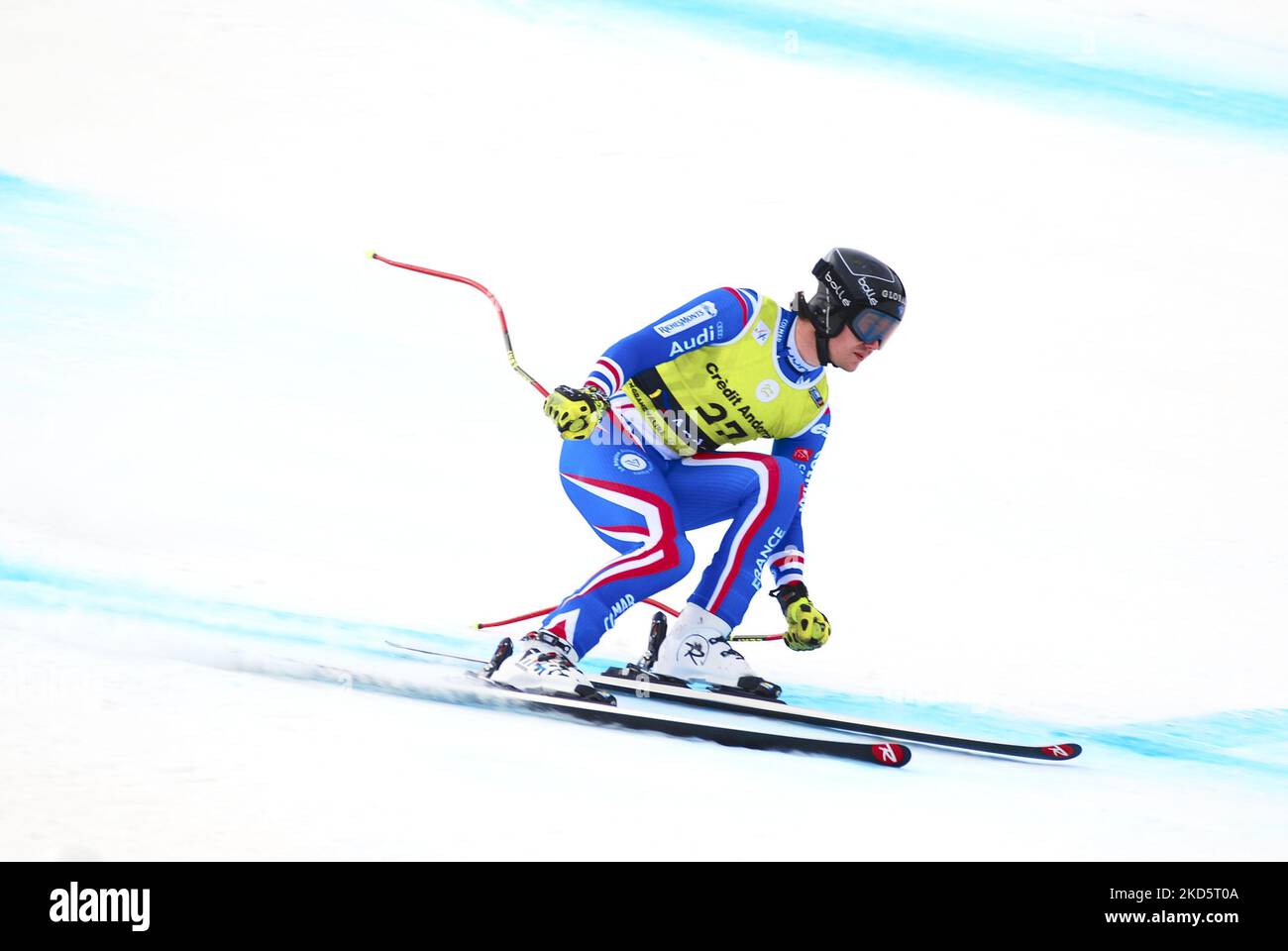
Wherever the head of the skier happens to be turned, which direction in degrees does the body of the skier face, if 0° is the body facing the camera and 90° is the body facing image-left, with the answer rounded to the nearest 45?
approximately 315°

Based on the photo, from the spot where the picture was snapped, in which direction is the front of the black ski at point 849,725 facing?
facing to the right of the viewer

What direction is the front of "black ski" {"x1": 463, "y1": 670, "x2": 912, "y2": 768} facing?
to the viewer's right
